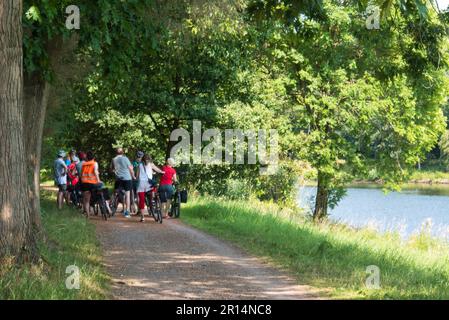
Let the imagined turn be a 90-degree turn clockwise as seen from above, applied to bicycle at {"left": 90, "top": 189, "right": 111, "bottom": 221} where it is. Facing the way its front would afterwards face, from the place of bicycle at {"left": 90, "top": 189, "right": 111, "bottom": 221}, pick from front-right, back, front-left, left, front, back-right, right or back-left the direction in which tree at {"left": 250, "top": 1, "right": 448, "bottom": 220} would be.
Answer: front

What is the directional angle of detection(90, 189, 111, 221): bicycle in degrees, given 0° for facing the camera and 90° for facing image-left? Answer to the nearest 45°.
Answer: approximately 135°

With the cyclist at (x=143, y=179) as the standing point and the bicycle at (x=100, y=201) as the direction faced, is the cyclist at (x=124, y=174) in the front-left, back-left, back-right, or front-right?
front-right

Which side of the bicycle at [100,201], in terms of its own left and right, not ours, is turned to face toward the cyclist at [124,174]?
right

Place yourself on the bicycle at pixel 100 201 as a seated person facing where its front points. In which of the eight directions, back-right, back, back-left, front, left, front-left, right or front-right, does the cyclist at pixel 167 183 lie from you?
back-right

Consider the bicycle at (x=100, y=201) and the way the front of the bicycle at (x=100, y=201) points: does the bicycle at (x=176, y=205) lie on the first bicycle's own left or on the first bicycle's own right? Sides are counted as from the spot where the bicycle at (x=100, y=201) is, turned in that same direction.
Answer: on the first bicycle's own right

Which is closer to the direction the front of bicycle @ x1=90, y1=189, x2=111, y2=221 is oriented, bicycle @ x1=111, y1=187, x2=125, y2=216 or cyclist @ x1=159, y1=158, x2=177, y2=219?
the bicycle

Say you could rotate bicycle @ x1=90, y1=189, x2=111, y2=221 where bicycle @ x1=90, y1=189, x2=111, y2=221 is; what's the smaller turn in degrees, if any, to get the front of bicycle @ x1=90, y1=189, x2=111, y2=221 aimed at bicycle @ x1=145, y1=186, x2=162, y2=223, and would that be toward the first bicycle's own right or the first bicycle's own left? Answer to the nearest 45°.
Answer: approximately 135° to the first bicycle's own right
